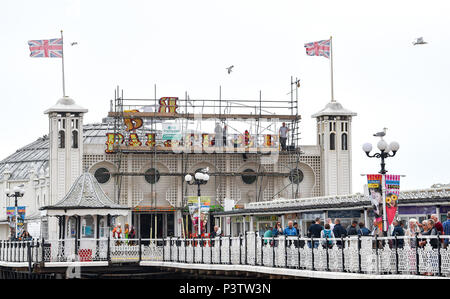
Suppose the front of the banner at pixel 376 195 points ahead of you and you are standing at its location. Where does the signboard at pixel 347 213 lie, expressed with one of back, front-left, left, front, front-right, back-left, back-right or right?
back

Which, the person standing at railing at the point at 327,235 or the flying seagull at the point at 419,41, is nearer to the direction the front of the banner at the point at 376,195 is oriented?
the person standing at railing

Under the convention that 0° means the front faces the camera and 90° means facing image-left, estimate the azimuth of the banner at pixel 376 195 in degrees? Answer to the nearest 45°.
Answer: approximately 0°

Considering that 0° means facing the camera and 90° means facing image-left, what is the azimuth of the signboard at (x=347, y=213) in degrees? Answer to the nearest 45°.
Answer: approximately 0°
